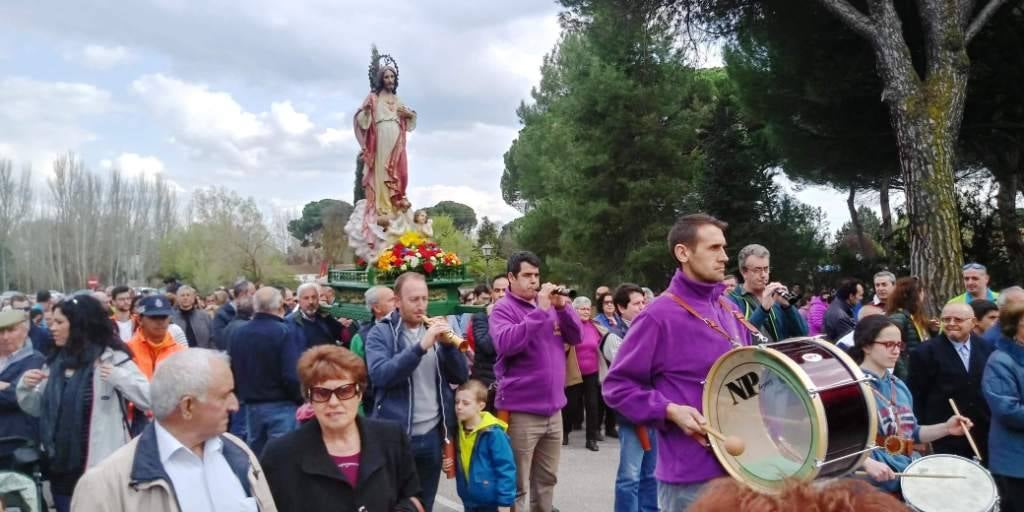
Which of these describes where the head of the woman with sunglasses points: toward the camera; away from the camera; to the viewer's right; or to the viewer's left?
toward the camera

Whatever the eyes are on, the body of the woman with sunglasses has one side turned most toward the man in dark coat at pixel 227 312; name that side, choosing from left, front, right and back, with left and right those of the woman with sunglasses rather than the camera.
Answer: back

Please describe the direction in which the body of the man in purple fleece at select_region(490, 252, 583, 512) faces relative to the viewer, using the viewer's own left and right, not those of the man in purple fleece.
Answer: facing the viewer and to the right of the viewer

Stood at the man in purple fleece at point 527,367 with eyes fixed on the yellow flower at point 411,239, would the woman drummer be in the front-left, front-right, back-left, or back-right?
back-right

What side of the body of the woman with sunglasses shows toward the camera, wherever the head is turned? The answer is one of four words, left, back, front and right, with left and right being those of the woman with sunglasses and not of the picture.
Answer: front

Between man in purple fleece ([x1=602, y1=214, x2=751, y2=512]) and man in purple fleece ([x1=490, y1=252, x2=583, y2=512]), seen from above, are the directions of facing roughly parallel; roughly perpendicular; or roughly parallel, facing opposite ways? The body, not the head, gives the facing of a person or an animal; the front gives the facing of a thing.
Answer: roughly parallel

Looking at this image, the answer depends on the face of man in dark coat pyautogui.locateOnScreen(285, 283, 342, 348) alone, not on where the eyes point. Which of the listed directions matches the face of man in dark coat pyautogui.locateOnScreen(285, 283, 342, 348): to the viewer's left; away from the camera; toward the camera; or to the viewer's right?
toward the camera

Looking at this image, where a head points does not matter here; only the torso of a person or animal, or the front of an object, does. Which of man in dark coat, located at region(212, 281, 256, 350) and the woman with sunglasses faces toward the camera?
the woman with sunglasses

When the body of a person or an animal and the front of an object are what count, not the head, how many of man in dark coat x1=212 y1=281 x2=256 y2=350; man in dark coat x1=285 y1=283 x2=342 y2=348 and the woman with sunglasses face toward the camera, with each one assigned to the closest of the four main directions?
2

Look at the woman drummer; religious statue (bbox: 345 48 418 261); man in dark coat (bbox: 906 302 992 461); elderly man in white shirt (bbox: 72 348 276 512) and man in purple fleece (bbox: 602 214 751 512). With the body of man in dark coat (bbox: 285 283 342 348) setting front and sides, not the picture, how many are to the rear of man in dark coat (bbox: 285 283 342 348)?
1

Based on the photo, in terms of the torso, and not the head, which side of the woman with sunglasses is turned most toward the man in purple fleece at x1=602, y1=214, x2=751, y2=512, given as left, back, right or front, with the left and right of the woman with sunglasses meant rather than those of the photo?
left

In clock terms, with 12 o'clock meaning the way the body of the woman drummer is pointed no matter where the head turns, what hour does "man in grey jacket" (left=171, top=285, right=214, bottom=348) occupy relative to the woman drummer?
The man in grey jacket is roughly at 5 o'clock from the woman drummer.

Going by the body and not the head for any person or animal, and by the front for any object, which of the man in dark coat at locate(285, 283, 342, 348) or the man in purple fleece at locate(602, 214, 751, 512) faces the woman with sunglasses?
the man in dark coat

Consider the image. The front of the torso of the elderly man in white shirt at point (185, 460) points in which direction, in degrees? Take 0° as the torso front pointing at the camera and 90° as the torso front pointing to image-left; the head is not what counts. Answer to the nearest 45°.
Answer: approximately 315°

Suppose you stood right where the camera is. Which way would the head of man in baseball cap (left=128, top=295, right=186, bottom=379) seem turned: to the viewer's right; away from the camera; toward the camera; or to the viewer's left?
toward the camera
